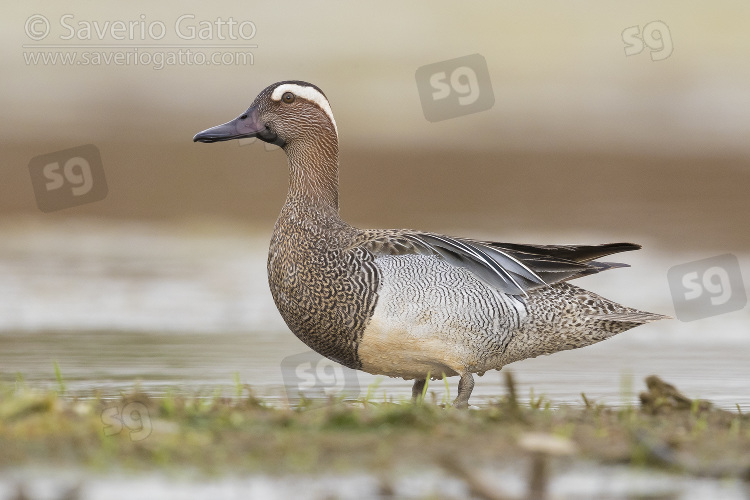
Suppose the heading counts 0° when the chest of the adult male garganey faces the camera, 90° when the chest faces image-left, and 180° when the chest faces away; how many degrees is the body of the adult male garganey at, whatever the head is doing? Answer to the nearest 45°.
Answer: approximately 90°
